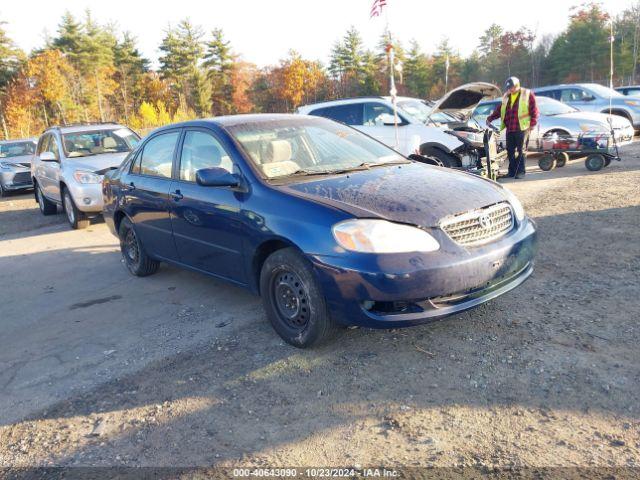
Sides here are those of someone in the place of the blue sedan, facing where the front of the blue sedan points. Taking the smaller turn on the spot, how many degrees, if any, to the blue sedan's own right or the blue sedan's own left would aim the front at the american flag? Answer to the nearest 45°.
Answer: approximately 135° to the blue sedan's own left

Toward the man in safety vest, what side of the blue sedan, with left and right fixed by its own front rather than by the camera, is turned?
left

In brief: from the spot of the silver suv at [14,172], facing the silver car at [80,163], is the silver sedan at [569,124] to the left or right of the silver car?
left

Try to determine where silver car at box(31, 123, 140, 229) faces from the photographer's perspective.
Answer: facing the viewer and to the right of the viewer

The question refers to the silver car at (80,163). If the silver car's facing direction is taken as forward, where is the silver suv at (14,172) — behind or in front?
behind

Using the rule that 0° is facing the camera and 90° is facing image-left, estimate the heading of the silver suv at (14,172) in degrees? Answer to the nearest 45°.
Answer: approximately 315°

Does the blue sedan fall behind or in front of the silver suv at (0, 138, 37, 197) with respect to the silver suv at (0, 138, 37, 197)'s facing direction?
in front

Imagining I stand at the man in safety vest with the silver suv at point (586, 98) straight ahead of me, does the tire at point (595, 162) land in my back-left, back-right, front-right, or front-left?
front-right

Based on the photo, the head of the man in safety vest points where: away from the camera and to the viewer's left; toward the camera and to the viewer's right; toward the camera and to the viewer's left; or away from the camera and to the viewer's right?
toward the camera and to the viewer's left

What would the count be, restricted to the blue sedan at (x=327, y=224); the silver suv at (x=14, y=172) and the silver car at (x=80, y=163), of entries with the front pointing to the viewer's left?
0

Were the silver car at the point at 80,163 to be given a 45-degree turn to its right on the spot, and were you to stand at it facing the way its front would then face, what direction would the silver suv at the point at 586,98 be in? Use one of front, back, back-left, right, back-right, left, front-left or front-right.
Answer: left
